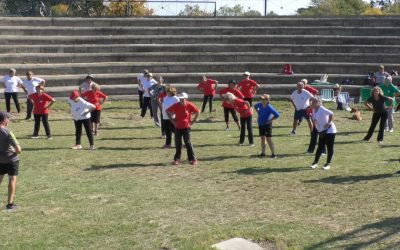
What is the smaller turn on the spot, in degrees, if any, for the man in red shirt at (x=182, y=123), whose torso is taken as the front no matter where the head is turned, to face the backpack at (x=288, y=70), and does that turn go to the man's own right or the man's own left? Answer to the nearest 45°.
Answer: approximately 180°

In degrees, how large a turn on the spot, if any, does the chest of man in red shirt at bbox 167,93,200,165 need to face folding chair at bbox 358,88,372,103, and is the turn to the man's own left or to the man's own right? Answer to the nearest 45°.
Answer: approximately 135° to the man's own left

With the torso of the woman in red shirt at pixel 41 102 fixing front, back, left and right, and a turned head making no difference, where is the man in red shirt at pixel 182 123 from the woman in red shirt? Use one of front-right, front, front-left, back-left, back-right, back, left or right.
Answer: front-left

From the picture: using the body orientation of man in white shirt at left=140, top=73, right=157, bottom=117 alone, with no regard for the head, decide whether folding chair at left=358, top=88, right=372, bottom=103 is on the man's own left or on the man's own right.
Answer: on the man's own left

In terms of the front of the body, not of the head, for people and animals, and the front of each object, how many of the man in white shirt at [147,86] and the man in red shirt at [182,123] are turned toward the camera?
2

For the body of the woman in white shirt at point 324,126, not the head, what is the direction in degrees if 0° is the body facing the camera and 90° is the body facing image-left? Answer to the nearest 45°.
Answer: approximately 45°

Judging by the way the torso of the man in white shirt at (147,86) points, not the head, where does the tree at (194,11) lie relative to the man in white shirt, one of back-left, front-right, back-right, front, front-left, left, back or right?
back

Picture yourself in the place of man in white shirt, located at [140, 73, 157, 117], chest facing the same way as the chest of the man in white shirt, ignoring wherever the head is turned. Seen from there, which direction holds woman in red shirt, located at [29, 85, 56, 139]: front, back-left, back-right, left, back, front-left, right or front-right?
front-right

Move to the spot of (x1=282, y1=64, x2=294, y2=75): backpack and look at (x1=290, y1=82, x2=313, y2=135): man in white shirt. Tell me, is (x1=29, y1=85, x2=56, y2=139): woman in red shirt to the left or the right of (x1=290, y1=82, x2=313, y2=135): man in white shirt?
right

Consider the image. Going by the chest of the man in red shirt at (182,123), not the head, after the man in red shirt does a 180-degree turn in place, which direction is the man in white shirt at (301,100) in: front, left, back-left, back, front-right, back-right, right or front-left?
front-right

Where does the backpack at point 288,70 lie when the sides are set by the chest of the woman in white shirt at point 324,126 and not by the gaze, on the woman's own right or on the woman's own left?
on the woman's own right

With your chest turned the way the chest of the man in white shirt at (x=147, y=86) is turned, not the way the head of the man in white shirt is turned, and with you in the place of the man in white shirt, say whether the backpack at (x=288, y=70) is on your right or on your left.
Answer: on your left

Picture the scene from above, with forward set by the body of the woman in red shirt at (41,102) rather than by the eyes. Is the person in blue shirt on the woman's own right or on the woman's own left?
on the woman's own left

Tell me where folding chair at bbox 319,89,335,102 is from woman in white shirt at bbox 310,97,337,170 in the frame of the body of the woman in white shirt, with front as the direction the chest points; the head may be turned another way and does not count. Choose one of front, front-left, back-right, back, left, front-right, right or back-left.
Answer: back-right
